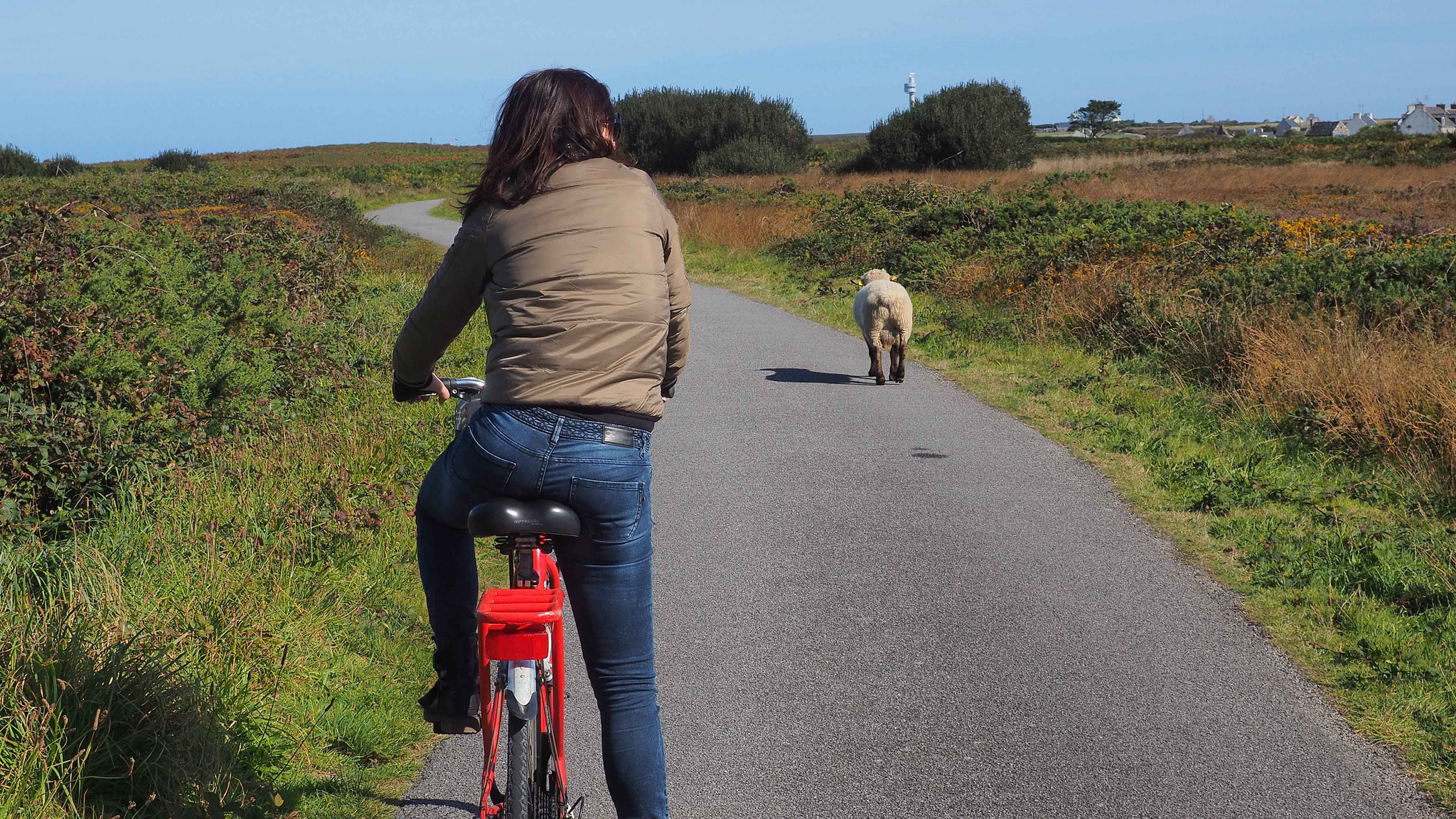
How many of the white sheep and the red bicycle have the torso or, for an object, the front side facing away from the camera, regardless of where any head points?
2

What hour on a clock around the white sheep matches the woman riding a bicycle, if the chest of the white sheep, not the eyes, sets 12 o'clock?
The woman riding a bicycle is roughly at 6 o'clock from the white sheep.

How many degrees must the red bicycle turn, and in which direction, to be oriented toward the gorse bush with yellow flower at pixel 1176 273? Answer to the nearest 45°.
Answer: approximately 45° to its right

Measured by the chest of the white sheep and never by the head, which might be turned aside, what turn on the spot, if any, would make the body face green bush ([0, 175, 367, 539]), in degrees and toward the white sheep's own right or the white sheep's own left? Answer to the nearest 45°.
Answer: approximately 135° to the white sheep's own left

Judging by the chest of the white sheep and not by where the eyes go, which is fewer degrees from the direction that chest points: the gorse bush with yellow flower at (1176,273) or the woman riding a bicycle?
the gorse bush with yellow flower

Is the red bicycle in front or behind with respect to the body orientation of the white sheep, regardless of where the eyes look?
behind

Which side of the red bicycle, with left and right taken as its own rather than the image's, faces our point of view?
back

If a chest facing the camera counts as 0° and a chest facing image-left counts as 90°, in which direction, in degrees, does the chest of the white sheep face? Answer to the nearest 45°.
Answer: approximately 180°

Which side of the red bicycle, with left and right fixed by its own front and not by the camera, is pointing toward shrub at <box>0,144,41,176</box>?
front
